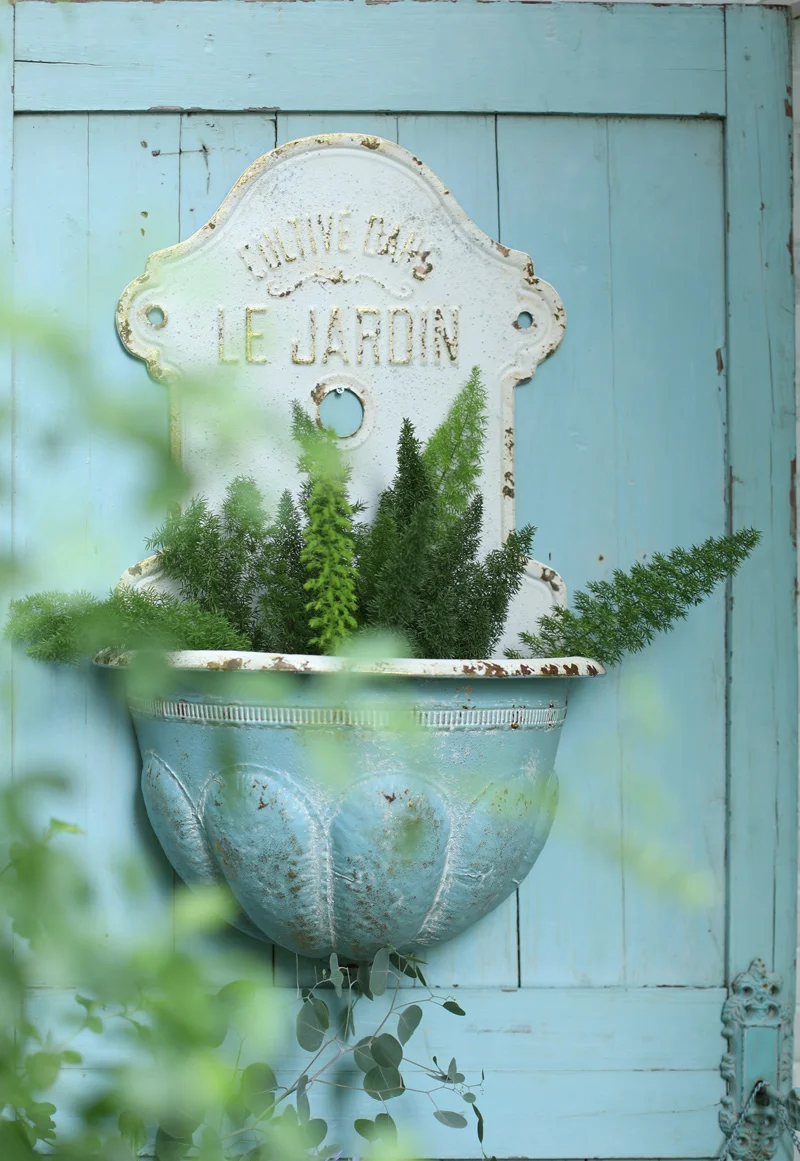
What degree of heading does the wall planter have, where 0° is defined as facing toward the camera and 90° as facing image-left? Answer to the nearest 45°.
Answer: approximately 0°
